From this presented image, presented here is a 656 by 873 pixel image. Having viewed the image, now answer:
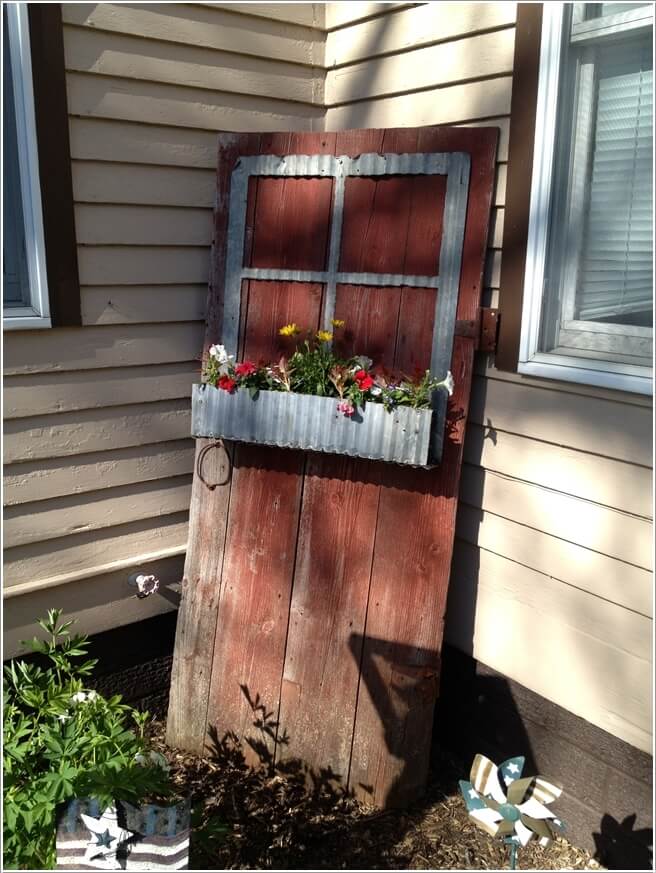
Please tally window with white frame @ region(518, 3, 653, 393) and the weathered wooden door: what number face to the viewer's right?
0

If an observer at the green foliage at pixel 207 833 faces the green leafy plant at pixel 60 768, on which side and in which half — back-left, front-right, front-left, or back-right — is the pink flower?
back-right

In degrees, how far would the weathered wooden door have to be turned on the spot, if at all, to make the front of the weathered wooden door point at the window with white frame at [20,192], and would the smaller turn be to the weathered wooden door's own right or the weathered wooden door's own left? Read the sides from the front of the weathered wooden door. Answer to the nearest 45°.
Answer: approximately 90° to the weathered wooden door's own right

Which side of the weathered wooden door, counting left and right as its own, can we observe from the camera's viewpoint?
front

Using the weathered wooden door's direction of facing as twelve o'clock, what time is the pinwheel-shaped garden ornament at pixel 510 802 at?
The pinwheel-shaped garden ornament is roughly at 11 o'clock from the weathered wooden door.
